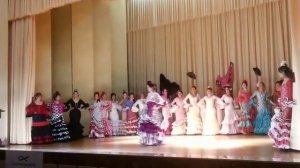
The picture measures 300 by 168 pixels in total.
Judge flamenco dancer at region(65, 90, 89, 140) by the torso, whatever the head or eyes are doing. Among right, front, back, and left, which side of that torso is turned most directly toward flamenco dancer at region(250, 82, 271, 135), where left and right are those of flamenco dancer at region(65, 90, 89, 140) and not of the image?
left

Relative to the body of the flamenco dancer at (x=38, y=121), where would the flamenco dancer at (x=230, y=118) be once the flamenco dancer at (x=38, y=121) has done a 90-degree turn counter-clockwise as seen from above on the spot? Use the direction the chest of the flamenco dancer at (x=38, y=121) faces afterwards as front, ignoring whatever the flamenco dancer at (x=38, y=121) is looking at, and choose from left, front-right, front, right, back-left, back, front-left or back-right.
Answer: front

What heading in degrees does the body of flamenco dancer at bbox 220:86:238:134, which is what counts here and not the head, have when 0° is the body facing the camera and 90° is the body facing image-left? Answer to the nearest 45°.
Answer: approximately 45°

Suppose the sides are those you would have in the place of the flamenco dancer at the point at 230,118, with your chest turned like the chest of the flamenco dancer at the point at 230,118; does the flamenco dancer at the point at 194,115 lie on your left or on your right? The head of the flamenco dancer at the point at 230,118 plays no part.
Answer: on your right

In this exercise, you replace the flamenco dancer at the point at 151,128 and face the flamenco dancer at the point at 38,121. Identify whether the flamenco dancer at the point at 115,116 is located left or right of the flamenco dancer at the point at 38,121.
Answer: right

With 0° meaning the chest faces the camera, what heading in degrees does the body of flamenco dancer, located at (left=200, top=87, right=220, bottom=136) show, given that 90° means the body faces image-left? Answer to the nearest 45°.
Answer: approximately 0°
